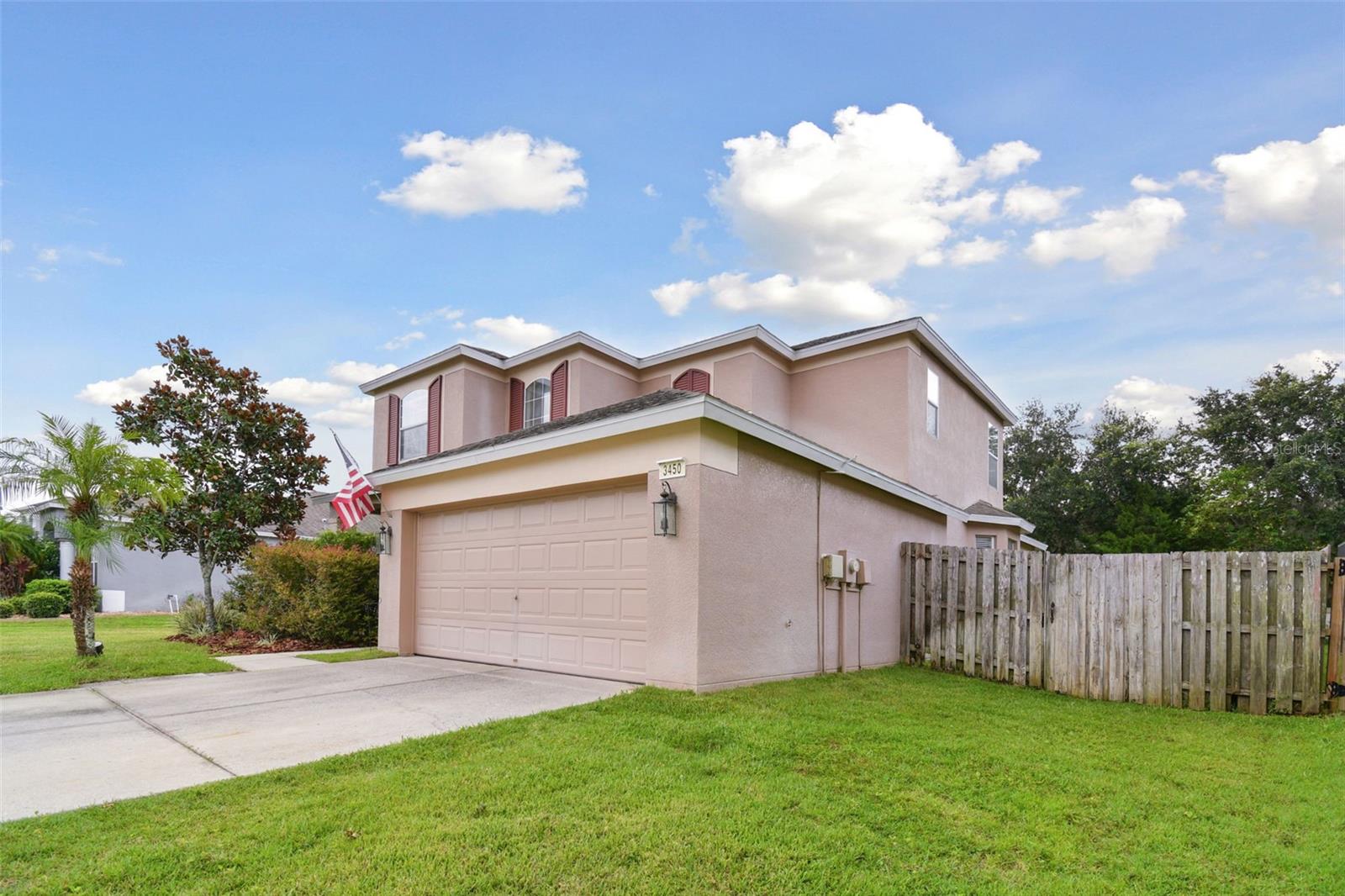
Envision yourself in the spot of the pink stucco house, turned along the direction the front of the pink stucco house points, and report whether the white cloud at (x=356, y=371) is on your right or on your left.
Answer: on your right

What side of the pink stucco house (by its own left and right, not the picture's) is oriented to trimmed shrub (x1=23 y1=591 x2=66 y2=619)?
right

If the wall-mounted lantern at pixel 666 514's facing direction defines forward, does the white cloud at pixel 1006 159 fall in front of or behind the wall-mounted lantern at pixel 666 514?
behind

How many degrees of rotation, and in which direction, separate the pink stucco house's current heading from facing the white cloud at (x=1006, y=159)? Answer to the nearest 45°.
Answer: approximately 180°

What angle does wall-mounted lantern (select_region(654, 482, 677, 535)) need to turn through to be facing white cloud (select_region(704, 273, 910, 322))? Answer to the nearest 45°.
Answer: approximately 135° to its right

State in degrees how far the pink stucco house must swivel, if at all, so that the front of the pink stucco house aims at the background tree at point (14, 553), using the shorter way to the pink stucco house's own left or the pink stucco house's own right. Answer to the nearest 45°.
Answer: approximately 90° to the pink stucco house's own right

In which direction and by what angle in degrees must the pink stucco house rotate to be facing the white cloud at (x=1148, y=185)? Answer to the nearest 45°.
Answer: approximately 180°

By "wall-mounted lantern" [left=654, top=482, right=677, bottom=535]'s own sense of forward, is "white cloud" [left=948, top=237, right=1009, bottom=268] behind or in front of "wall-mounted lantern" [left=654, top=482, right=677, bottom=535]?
behind

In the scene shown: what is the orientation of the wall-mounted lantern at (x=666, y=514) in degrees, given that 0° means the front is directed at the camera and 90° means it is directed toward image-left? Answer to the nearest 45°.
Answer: approximately 45°
